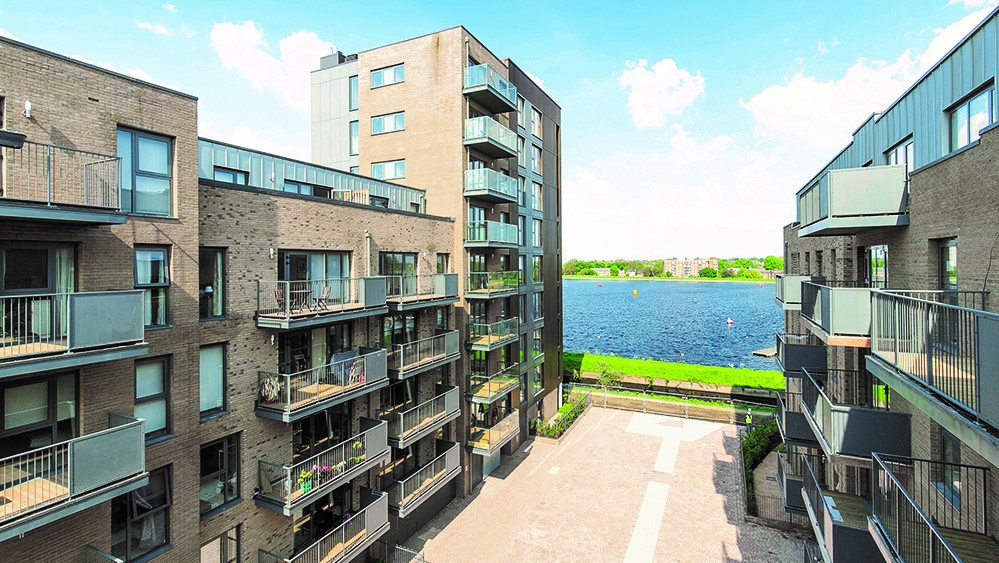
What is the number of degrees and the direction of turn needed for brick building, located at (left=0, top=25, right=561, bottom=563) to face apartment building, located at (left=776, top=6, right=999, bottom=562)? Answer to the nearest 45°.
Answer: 0° — it already faces it

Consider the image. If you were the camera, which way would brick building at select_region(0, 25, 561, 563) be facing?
facing the viewer and to the right of the viewer

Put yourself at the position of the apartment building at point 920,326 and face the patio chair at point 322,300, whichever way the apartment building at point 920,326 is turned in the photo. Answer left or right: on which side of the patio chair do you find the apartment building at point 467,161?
right
